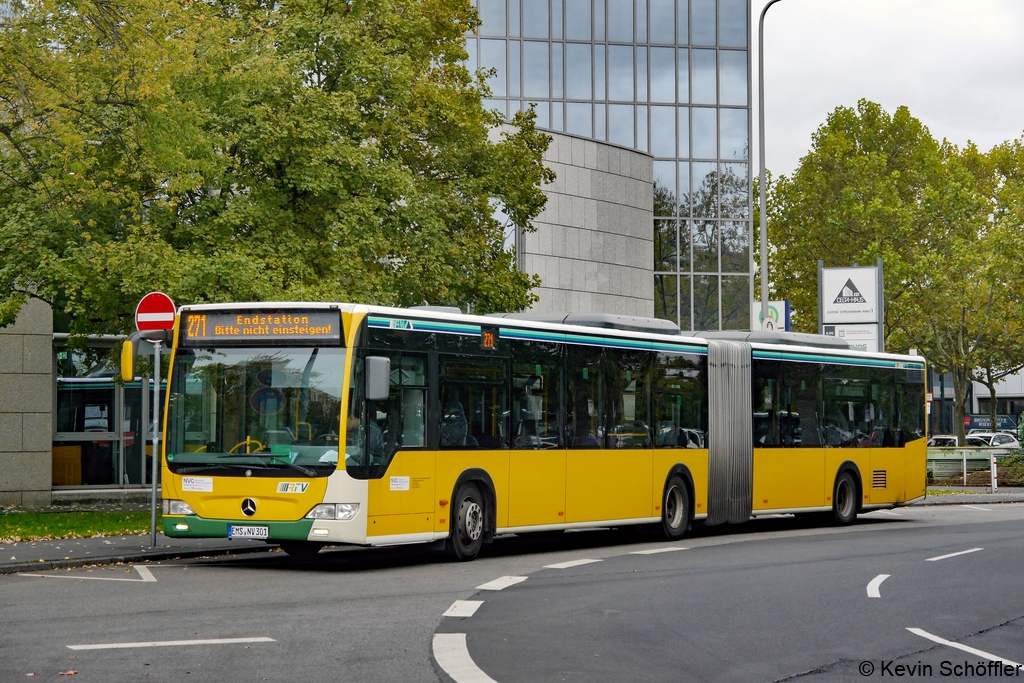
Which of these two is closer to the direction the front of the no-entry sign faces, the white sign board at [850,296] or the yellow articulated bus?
the yellow articulated bus

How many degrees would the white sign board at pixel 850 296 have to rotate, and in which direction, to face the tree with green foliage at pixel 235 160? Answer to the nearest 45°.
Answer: approximately 45° to its right

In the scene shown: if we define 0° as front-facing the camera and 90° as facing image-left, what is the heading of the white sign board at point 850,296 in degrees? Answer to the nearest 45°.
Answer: approximately 0°

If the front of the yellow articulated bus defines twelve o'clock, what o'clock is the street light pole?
The street light pole is roughly at 5 o'clock from the yellow articulated bus.

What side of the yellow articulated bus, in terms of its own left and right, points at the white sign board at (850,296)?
back

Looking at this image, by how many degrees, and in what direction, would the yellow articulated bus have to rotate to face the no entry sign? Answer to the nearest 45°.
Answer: approximately 45° to its right

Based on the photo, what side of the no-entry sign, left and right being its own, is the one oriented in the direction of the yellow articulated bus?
left

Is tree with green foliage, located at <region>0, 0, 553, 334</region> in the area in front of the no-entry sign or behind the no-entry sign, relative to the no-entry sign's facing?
behind

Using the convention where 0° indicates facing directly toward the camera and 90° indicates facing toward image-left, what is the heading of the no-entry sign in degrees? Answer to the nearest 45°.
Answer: approximately 0°

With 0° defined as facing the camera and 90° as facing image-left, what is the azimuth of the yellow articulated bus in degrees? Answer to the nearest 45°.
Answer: approximately 45°

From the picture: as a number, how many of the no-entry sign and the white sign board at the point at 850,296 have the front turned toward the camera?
2
